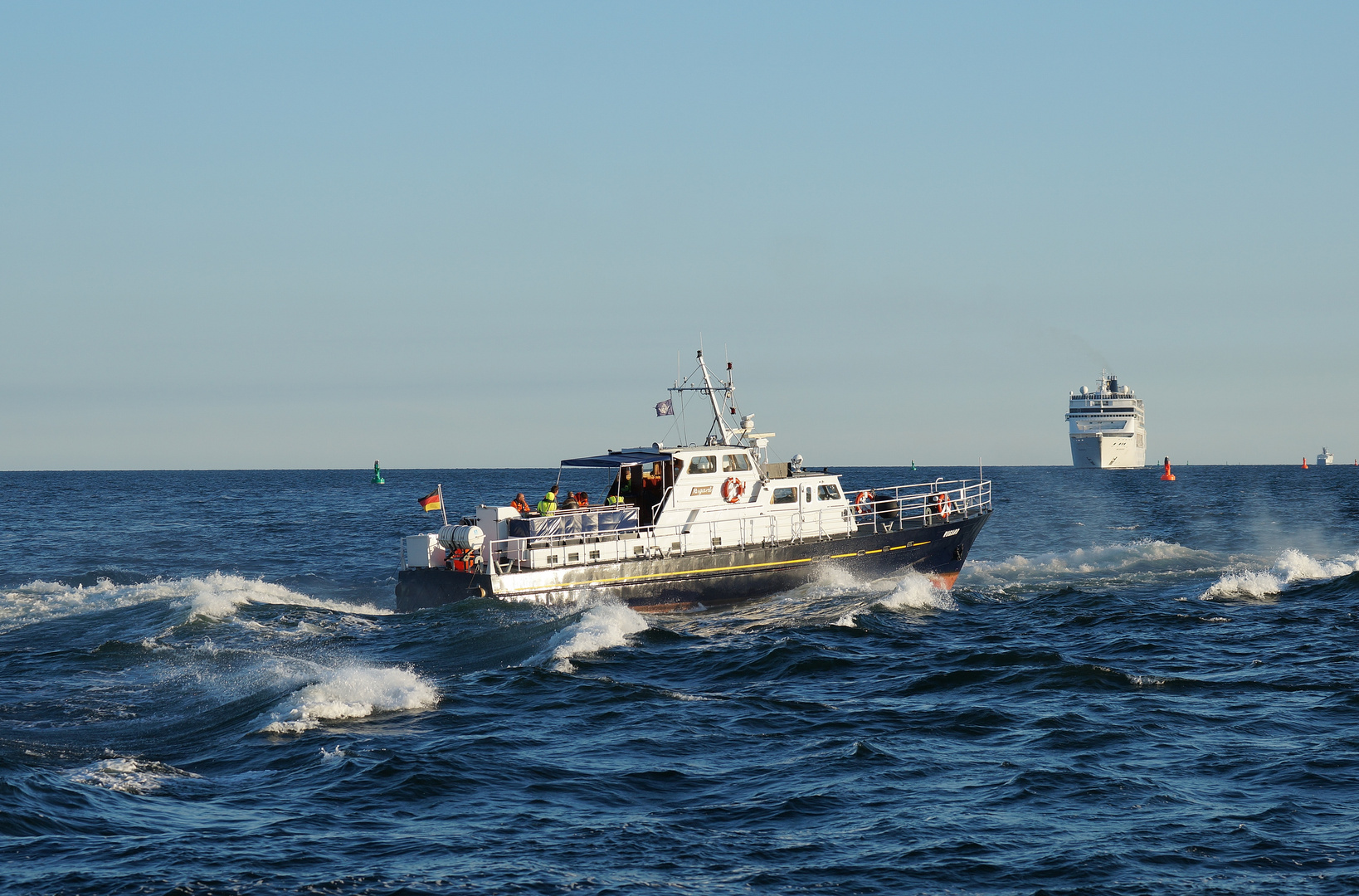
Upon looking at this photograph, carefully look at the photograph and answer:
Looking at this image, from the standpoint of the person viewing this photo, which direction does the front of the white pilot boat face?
facing away from the viewer and to the right of the viewer
